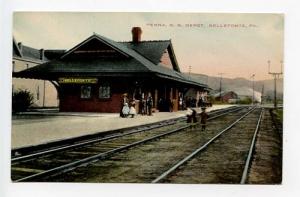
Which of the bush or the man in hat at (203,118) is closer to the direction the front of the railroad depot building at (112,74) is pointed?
the man in hat

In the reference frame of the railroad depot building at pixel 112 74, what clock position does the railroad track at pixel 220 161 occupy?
The railroad track is roughly at 11 o'clock from the railroad depot building.

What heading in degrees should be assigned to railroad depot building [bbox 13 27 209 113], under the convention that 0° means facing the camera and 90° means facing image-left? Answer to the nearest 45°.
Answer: approximately 315°

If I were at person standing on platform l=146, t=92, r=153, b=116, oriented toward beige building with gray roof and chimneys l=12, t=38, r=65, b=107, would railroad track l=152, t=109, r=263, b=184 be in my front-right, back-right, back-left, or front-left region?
back-left

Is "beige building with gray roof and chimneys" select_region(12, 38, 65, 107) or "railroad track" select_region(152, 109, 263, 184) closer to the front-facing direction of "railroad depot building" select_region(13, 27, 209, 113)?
the railroad track
